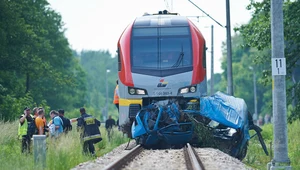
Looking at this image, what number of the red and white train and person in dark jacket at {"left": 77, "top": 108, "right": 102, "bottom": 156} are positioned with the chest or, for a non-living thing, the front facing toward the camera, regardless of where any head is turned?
1

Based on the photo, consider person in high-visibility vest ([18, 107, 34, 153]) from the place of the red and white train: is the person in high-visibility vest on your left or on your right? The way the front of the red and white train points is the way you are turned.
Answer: on your right

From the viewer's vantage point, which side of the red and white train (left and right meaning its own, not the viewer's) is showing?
front
